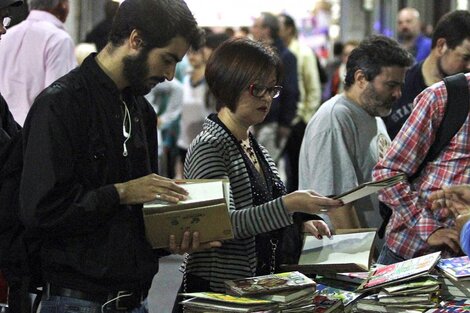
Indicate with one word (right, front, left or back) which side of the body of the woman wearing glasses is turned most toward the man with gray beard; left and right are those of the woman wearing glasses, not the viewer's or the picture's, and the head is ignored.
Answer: left

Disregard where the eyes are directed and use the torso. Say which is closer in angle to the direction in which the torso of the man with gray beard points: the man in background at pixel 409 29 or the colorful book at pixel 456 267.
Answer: the colorful book

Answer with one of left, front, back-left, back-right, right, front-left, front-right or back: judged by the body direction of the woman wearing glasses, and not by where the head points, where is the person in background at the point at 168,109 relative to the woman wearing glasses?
back-left

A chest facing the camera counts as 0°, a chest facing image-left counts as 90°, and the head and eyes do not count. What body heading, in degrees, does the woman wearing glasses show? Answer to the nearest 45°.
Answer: approximately 315°

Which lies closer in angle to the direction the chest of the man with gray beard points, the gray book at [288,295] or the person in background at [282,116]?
the gray book
